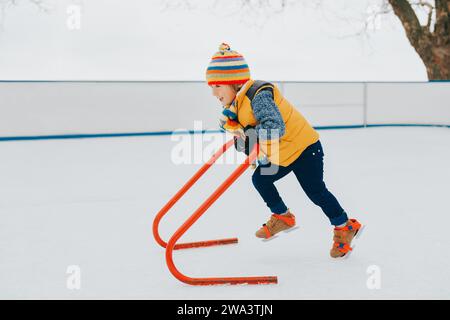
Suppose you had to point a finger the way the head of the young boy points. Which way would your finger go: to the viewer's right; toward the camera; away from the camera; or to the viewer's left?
to the viewer's left

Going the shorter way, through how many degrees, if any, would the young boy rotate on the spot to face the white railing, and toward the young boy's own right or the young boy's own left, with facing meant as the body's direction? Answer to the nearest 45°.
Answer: approximately 90° to the young boy's own right

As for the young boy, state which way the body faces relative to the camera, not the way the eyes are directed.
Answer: to the viewer's left

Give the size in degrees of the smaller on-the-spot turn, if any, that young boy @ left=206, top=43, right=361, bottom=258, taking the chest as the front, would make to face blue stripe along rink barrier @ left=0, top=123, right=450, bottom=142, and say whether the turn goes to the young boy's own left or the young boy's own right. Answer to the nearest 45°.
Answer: approximately 90° to the young boy's own right
